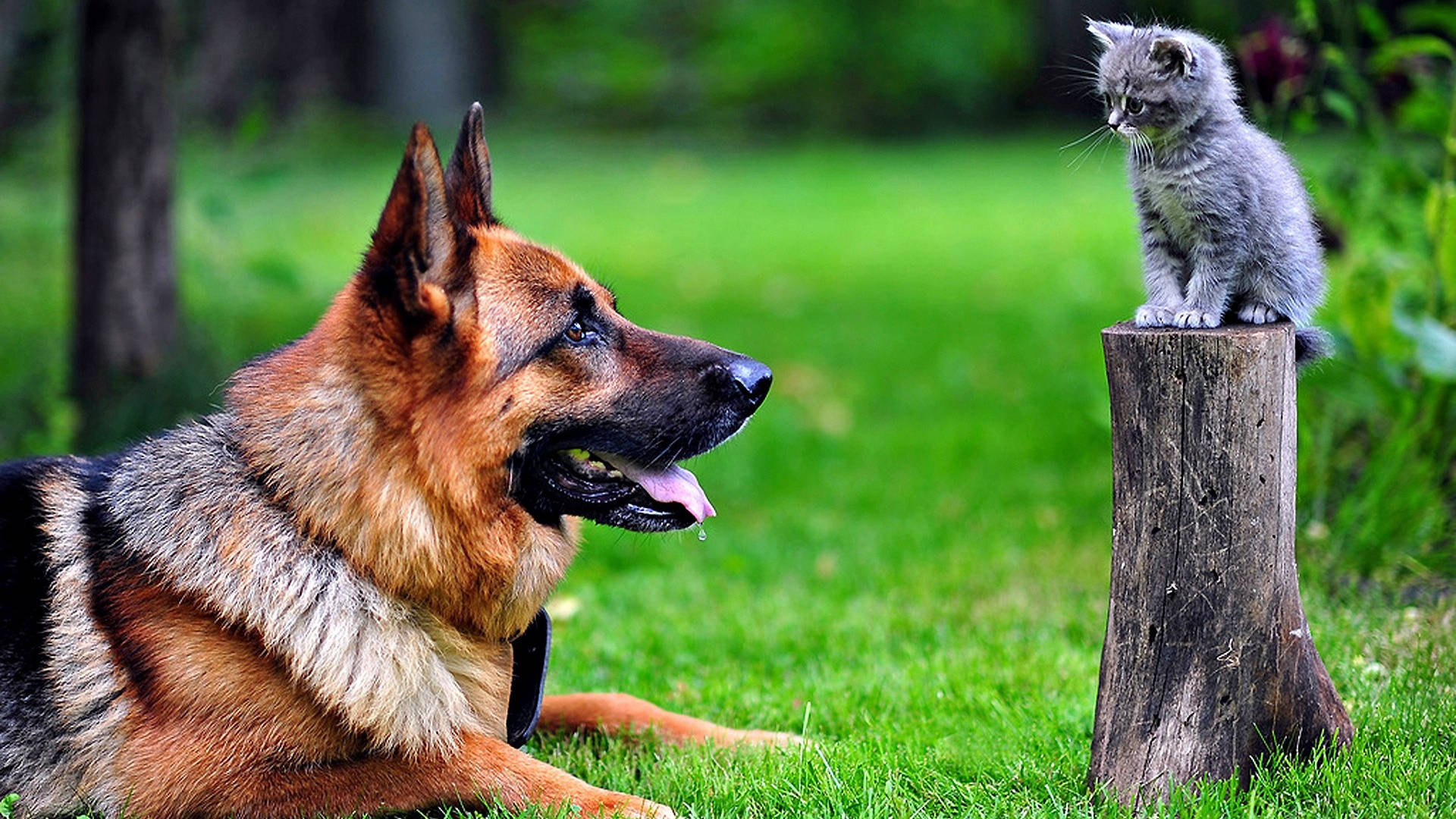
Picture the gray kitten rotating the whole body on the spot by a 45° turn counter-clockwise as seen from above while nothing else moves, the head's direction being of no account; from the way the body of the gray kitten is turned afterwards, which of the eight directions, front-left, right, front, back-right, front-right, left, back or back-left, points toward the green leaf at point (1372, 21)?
back

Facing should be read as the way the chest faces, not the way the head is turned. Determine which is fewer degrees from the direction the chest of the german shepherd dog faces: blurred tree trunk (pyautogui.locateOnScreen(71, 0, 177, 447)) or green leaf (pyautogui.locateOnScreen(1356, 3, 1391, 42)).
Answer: the green leaf

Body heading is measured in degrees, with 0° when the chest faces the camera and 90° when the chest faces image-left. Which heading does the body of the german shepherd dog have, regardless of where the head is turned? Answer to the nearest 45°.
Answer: approximately 270°

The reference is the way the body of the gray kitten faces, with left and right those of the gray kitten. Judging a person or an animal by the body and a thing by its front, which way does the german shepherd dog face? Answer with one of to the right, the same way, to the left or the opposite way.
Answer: the opposite way

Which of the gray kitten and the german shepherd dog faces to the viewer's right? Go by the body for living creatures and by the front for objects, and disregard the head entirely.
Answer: the german shepherd dog

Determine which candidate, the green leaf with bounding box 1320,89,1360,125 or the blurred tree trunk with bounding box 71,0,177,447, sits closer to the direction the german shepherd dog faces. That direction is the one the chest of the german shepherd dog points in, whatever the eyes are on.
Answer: the green leaf

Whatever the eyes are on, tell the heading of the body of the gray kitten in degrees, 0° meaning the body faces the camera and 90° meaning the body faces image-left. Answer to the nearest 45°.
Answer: approximately 45°

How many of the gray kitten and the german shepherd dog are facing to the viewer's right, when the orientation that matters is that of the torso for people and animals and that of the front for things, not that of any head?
1

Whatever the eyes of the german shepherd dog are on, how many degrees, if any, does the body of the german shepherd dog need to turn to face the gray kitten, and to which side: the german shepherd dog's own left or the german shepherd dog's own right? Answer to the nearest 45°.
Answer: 0° — it already faces it

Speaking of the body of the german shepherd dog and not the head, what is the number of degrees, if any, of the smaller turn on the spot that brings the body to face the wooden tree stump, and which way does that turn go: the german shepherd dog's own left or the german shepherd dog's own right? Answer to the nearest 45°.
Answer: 0° — it already faces it

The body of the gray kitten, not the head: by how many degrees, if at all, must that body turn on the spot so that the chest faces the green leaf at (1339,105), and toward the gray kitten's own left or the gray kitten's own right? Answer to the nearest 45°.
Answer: approximately 135° to the gray kitten's own right
